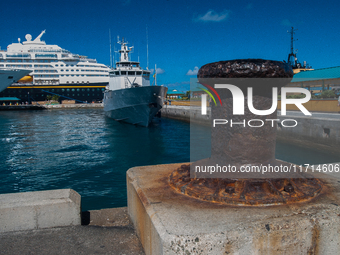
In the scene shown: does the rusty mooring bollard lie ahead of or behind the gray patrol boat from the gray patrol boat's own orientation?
ahead

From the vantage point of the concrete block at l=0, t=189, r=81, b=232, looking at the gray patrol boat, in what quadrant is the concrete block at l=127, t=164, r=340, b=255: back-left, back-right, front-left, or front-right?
back-right

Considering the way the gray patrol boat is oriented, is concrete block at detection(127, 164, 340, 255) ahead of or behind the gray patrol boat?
ahead

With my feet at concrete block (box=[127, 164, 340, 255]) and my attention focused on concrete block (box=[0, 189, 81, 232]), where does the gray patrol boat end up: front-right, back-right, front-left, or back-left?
front-right

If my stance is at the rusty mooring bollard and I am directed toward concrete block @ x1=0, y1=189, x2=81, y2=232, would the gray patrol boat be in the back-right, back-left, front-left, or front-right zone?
front-right
